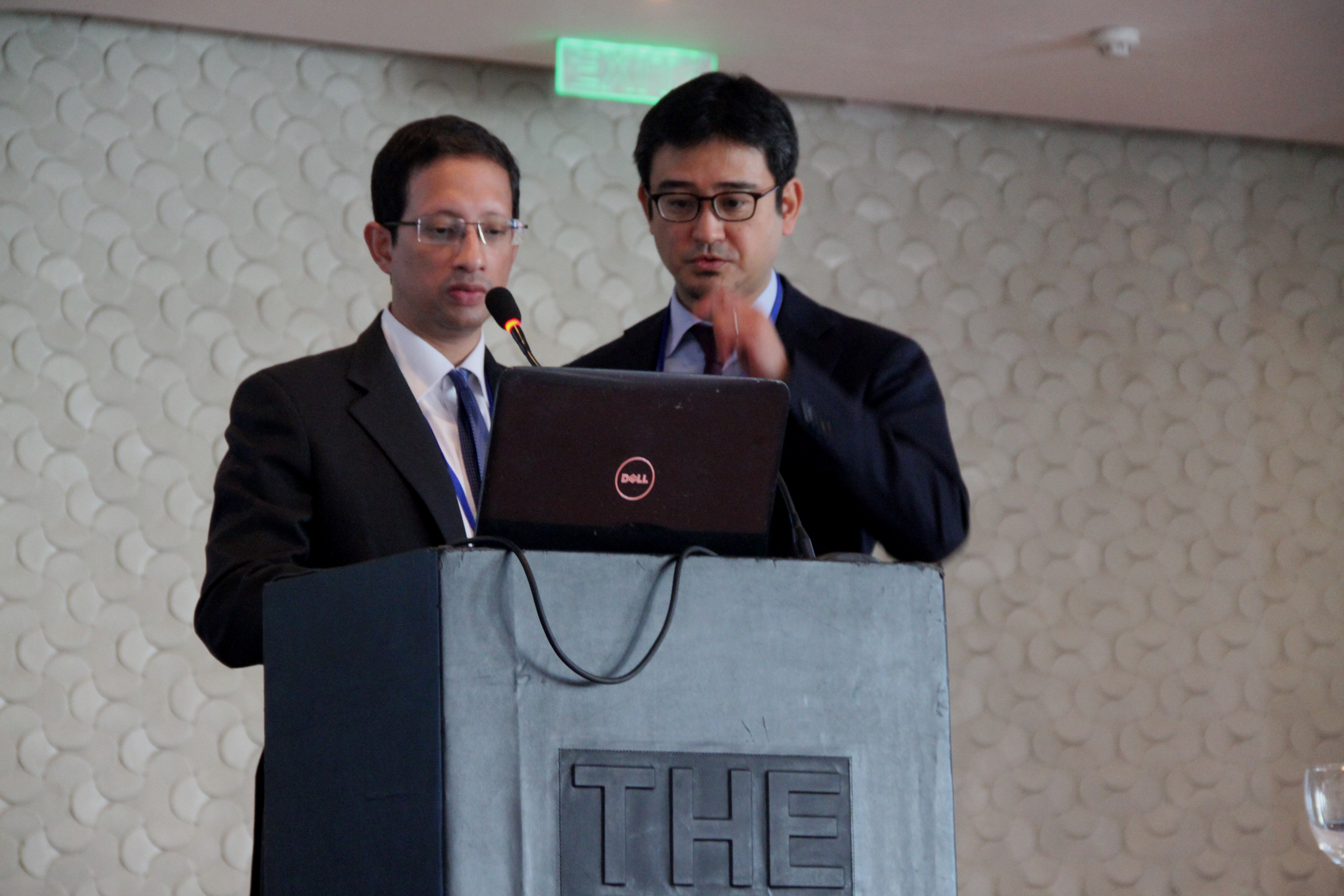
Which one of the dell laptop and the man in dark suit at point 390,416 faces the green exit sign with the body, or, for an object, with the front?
the dell laptop

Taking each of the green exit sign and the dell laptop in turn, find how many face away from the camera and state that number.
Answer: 1

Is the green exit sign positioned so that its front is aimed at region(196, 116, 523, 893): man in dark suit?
yes

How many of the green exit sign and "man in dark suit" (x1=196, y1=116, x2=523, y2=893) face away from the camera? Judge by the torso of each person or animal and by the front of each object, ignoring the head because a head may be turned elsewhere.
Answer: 0

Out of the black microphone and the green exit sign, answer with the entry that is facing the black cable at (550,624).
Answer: the green exit sign

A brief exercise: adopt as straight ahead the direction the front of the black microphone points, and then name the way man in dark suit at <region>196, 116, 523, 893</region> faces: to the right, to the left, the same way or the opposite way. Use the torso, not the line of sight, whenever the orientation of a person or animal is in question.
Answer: the opposite way

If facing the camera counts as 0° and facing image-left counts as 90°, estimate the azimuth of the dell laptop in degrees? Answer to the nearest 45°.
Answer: approximately 180°

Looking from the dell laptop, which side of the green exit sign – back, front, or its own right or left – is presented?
front

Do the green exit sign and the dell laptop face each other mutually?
yes

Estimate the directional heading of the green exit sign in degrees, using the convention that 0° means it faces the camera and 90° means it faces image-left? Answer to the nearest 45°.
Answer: approximately 0°

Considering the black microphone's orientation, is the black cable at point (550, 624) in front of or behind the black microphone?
behind

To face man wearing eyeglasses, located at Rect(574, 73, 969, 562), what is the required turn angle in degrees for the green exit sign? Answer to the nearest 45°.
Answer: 0° — it already faces them

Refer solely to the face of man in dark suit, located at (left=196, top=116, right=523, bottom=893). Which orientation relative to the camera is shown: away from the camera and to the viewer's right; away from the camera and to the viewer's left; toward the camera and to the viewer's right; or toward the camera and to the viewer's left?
toward the camera and to the viewer's right
